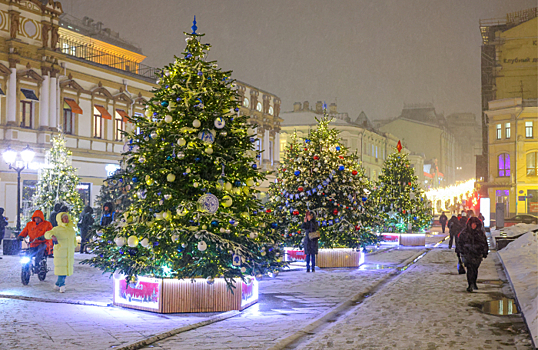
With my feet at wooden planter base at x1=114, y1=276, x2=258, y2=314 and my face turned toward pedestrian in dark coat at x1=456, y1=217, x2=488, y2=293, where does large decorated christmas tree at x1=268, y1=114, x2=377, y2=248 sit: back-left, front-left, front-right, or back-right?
front-left

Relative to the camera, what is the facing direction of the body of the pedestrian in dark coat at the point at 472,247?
toward the camera

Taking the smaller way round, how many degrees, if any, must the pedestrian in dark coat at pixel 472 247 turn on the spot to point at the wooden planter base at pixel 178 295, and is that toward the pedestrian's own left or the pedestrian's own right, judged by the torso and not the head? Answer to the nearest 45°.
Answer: approximately 45° to the pedestrian's own right

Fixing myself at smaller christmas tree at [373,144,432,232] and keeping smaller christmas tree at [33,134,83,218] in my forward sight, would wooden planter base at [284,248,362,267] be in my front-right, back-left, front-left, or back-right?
front-left

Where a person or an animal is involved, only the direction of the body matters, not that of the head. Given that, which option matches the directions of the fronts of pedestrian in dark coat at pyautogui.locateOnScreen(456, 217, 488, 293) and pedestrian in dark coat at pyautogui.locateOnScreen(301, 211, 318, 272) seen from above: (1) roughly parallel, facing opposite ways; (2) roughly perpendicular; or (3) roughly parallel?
roughly parallel

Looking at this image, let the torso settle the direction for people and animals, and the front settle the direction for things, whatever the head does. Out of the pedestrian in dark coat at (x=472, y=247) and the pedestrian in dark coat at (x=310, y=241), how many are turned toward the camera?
2

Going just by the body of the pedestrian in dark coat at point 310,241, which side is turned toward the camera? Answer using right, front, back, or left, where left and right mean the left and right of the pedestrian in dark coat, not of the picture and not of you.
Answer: front

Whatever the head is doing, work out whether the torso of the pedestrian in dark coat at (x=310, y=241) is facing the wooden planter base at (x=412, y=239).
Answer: no

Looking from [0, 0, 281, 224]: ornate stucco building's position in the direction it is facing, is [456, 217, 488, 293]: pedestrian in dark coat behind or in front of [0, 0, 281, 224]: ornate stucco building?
in front

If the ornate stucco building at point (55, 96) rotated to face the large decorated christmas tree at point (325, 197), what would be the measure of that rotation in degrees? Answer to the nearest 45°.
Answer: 0° — it already faces it

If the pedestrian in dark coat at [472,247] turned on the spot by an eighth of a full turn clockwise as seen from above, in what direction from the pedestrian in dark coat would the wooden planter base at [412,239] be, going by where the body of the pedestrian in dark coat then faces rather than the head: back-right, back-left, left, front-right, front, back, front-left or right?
back-right

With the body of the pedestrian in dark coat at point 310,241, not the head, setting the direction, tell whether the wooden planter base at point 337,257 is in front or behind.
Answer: behind

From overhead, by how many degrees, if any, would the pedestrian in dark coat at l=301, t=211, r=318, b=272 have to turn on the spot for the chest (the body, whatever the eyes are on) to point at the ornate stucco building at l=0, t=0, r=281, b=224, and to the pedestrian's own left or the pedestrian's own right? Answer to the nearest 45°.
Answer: approximately 135° to the pedestrian's own right
